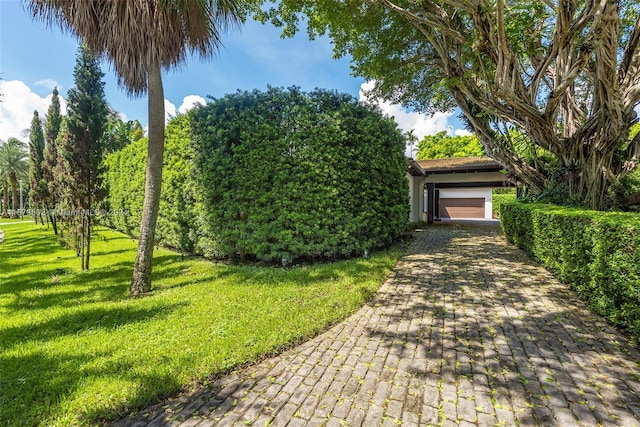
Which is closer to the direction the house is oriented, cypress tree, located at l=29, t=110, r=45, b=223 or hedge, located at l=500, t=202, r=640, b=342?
the hedge

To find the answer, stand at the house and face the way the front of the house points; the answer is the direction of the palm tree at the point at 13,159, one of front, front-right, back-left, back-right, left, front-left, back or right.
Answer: right

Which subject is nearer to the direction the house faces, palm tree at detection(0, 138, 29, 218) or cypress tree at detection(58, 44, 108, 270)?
the cypress tree

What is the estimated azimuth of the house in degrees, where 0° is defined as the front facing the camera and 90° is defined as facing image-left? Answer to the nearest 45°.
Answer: approximately 0°

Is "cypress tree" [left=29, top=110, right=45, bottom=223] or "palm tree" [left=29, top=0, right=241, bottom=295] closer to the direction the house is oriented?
the palm tree

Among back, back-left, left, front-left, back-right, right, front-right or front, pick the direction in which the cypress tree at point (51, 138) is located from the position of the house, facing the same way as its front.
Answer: front-right

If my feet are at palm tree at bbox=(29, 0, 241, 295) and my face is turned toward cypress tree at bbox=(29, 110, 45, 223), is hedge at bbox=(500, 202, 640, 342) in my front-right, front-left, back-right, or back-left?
back-right

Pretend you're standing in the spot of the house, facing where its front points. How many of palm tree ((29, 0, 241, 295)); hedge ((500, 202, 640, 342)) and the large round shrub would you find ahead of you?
3

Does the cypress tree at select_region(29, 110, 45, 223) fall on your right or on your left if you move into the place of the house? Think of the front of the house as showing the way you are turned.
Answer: on your right

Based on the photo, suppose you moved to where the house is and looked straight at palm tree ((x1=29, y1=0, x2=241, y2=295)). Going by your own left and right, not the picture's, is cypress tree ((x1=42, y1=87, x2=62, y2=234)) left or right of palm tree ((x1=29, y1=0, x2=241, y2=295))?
right

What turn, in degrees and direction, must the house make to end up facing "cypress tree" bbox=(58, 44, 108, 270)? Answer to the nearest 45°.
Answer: approximately 45° to its right
